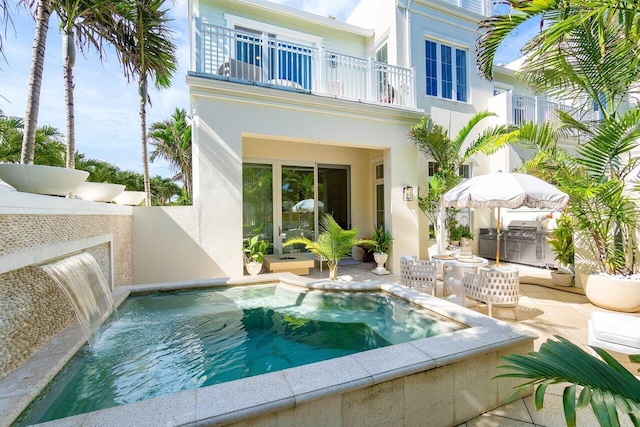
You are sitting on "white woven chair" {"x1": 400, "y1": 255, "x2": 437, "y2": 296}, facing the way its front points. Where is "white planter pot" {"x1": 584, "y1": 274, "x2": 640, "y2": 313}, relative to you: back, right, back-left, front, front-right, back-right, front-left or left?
front-right

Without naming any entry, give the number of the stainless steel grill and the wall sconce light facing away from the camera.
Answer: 0

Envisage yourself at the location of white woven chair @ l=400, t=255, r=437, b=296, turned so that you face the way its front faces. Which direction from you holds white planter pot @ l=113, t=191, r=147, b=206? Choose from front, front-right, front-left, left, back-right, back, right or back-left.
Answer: back-left

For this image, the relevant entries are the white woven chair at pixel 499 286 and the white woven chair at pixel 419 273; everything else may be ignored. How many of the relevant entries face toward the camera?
0

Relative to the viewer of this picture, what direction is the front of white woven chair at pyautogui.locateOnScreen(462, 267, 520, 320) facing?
facing away from the viewer and to the left of the viewer

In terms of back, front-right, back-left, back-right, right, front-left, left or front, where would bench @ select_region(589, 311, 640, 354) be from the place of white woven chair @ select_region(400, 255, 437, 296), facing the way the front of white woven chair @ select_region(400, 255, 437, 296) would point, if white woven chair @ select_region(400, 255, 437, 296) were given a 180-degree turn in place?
left

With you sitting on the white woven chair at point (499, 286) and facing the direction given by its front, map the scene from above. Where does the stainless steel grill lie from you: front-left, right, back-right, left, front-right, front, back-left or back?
front-right

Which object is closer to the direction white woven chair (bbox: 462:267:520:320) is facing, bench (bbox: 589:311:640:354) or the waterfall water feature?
the waterfall water feature

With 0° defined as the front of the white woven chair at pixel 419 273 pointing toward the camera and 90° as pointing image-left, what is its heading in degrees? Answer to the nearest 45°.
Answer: approximately 225°

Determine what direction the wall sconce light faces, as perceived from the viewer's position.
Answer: facing the viewer and to the right of the viewer

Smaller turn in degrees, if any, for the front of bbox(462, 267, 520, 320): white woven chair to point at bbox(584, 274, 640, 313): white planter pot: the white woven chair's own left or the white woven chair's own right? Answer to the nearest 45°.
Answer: approximately 90° to the white woven chair's own right
